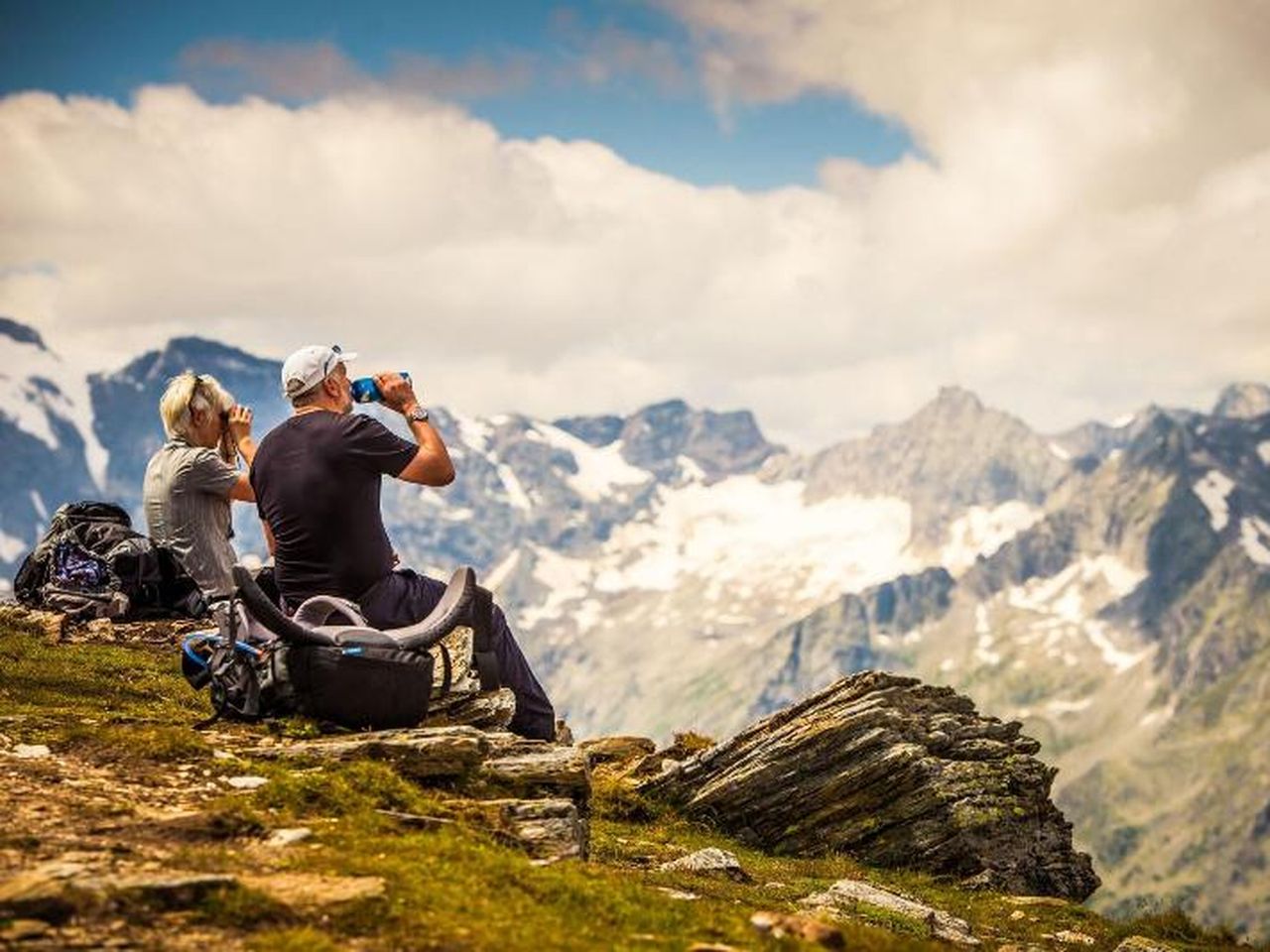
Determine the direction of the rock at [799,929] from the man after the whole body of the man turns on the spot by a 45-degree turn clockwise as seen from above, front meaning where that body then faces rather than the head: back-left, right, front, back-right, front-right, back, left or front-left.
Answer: front-right

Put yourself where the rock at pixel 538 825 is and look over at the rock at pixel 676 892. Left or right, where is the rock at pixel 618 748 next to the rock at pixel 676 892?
left

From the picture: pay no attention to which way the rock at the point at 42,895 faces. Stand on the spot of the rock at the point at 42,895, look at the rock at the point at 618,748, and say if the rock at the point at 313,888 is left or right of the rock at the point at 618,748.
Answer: right

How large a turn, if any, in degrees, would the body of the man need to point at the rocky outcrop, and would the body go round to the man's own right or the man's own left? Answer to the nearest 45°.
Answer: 0° — they already face it

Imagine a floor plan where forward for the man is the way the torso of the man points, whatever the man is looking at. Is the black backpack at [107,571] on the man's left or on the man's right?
on the man's left

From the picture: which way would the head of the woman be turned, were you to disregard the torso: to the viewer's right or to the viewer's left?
to the viewer's right

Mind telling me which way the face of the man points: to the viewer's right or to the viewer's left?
to the viewer's right

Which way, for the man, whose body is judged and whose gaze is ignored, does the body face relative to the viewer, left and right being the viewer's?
facing away from the viewer and to the right of the viewer

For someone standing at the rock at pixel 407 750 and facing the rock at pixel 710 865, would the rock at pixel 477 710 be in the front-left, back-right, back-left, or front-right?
front-left

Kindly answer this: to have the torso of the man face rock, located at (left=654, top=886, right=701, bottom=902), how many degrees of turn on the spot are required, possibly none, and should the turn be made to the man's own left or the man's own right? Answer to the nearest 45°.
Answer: approximately 45° to the man's own right
